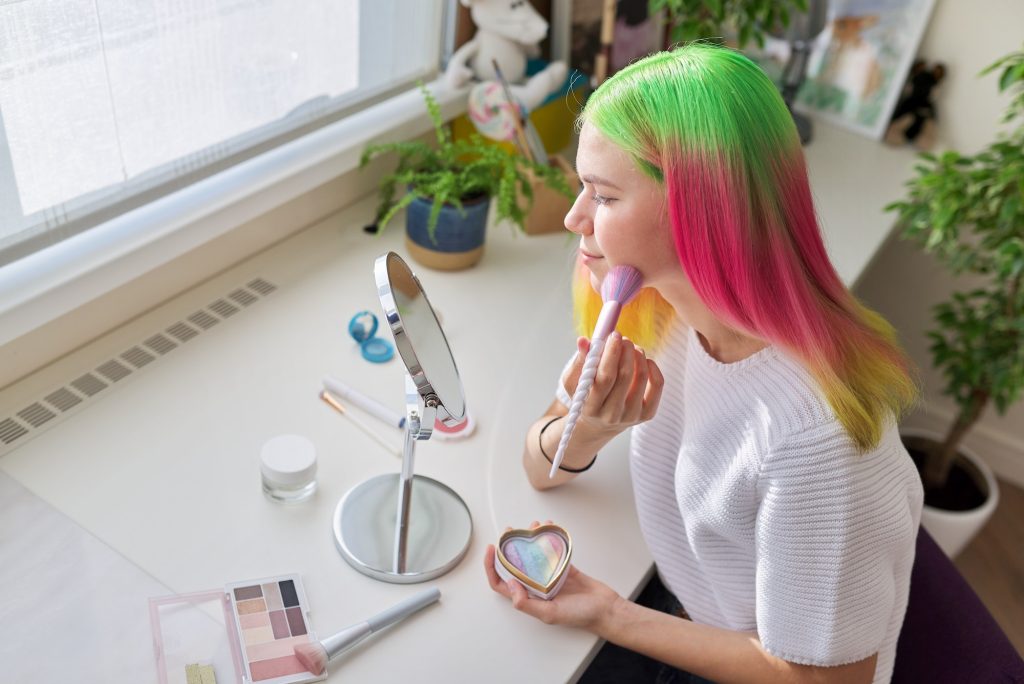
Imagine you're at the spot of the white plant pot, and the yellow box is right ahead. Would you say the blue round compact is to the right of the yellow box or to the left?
left

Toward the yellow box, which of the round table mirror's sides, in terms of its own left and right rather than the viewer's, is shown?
left

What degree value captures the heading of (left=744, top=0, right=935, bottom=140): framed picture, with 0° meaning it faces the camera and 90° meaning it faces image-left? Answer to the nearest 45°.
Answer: approximately 0°

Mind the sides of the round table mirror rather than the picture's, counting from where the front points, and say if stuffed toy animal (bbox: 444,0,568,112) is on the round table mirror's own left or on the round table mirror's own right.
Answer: on the round table mirror's own left

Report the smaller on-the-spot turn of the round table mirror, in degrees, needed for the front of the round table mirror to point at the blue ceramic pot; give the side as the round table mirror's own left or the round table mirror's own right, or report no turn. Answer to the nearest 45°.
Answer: approximately 90° to the round table mirror's own left

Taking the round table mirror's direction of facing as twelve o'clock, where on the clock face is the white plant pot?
The white plant pot is roughly at 11 o'clock from the round table mirror.

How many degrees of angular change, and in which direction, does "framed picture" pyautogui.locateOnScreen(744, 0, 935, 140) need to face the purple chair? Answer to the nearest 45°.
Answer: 0° — it already faces it

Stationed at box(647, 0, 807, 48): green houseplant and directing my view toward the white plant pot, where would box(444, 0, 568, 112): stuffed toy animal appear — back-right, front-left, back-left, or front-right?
back-right

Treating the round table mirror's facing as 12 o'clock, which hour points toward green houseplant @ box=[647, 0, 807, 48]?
The green houseplant is roughly at 10 o'clock from the round table mirror.

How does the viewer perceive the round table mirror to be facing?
facing to the right of the viewer
